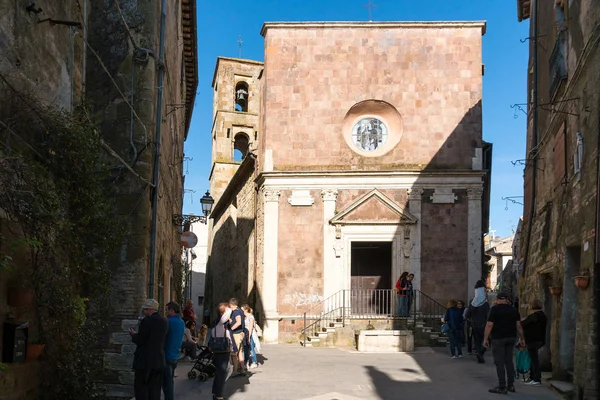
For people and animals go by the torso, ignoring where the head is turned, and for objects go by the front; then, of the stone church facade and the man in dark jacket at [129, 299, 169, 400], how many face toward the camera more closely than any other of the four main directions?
1

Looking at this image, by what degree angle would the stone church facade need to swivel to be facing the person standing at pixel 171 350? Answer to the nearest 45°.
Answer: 0° — it already faces them

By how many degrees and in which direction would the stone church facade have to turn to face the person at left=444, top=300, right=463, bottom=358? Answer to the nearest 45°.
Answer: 0° — it already faces them

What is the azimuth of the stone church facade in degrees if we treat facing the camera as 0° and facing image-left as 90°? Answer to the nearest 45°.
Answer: approximately 0°

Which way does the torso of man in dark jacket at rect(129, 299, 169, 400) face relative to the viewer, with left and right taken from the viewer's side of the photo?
facing away from the viewer and to the left of the viewer
